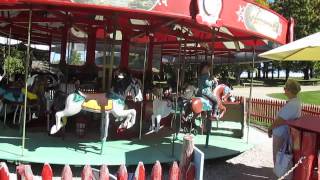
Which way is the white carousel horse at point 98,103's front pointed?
to the viewer's right

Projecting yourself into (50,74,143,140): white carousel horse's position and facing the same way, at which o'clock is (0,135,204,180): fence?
The fence is roughly at 3 o'clock from the white carousel horse.
